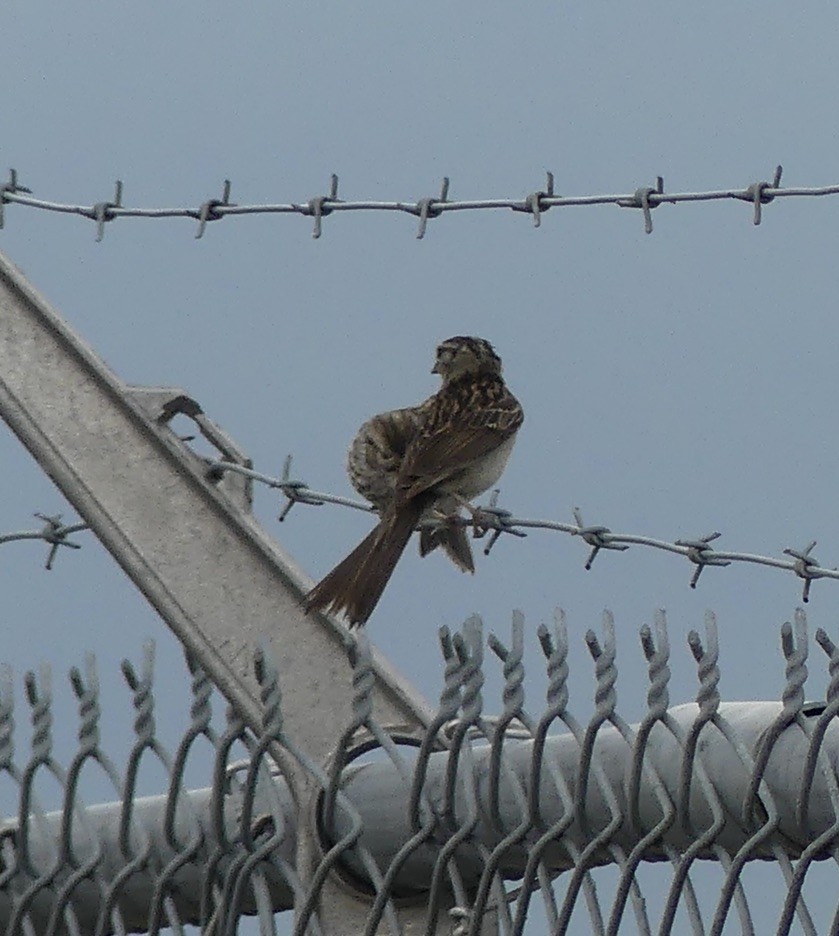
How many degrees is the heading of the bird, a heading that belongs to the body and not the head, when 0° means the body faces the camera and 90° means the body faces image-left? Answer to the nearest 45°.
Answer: approximately 225°

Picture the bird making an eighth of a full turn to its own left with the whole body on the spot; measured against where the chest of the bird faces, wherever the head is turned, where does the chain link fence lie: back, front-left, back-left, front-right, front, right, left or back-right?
back
